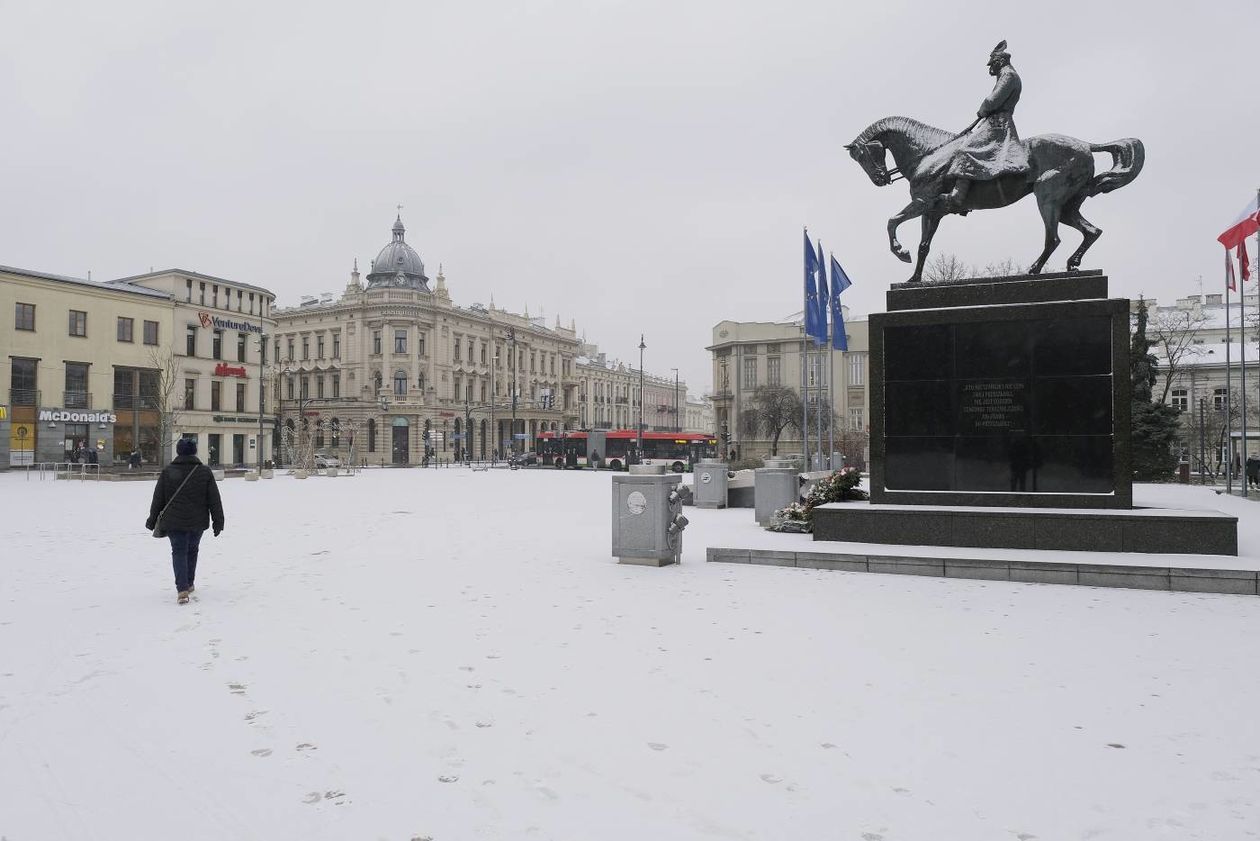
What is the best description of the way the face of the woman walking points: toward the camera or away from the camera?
away from the camera

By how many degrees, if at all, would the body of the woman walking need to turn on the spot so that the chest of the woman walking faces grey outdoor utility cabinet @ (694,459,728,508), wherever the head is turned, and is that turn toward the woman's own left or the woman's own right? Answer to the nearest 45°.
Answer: approximately 45° to the woman's own right

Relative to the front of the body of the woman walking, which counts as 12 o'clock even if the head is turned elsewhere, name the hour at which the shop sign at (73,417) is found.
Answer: The shop sign is roughly at 12 o'clock from the woman walking.

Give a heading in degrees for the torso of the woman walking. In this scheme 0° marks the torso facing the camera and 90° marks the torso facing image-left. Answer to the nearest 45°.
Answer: approximately 180°

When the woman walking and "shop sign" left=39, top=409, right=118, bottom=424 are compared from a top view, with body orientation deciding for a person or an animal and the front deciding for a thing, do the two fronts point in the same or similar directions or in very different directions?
very different directions

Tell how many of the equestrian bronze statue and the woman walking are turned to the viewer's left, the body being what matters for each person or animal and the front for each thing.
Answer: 1

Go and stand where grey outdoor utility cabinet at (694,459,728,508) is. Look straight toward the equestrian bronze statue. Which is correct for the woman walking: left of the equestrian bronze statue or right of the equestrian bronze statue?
right

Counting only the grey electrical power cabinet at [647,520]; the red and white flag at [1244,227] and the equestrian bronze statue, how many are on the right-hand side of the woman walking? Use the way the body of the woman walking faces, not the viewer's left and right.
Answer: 3

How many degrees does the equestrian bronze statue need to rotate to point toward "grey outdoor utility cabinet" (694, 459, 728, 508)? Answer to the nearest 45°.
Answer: approximately 45° to its right

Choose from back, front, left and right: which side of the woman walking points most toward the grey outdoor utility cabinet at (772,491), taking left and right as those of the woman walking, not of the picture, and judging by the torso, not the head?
right

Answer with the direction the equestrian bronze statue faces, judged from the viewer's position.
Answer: facing to the left of the viewer
